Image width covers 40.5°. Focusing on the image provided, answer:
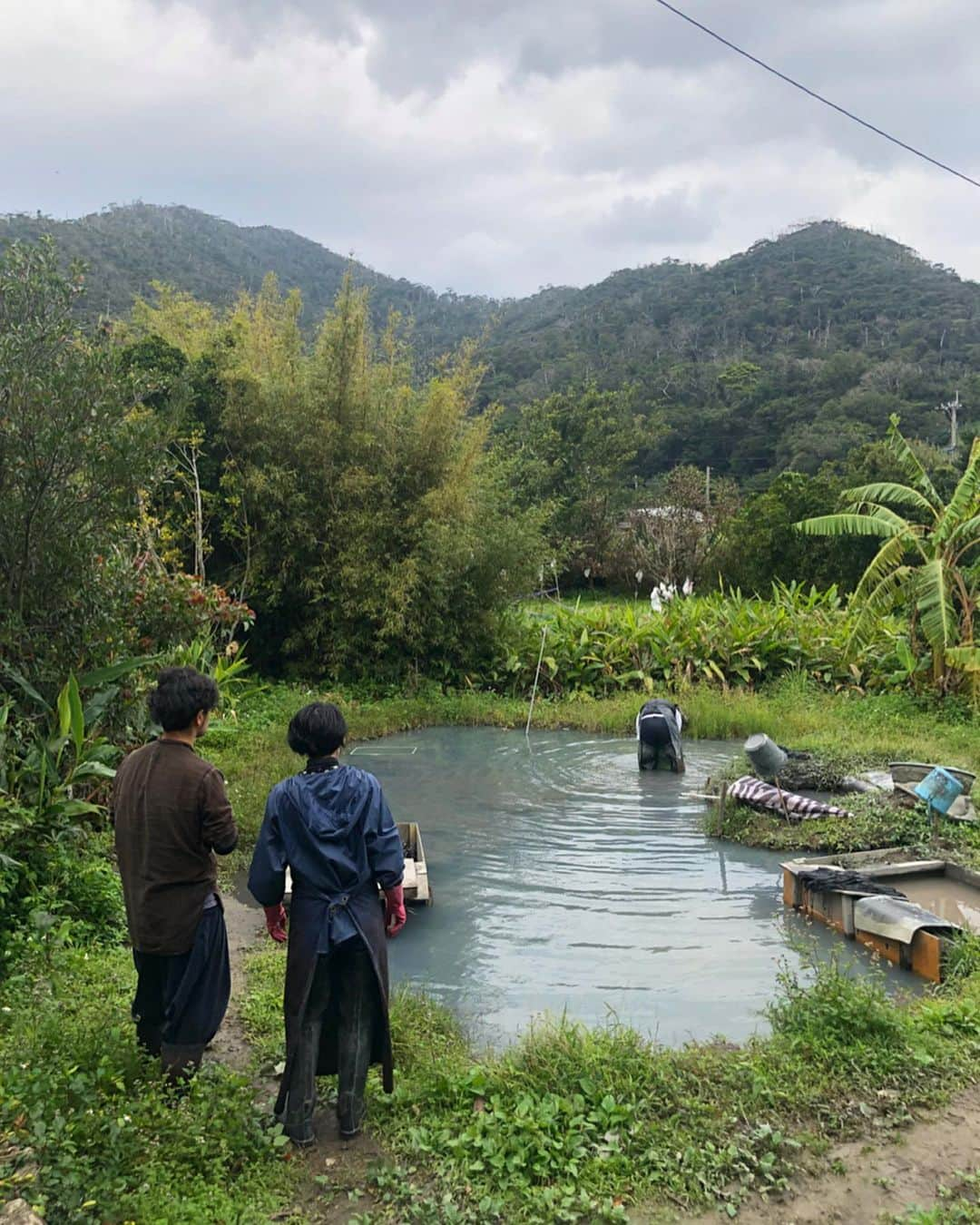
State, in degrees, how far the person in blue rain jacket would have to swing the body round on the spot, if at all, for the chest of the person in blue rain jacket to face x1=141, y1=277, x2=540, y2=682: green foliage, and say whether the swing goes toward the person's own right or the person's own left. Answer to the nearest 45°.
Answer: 0° — they already face it

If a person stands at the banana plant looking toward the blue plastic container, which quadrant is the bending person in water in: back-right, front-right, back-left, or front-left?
front-right

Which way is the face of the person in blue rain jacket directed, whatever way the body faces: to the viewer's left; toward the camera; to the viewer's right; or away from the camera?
away from the camera

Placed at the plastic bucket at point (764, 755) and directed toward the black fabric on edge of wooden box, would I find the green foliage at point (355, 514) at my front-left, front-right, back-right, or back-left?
back-right

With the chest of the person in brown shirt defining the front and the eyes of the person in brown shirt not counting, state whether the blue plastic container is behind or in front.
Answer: in front

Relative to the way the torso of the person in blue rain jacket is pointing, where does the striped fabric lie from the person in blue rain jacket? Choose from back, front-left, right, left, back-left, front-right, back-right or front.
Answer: front-right

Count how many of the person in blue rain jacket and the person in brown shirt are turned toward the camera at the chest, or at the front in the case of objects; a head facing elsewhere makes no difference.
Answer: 0

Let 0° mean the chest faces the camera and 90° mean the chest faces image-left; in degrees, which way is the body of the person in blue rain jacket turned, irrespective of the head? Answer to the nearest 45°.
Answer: approximately 180°

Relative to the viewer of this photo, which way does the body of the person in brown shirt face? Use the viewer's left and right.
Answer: facing away from the viewer and to the right of the viewer

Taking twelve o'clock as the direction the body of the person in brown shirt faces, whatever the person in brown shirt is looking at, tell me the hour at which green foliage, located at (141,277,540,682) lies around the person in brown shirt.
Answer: The green foliage is roughly at 11 o'clock from the person in brown shirt.

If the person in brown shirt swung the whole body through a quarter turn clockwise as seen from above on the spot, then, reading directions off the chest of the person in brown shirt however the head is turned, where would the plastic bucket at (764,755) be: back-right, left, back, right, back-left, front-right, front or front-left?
left

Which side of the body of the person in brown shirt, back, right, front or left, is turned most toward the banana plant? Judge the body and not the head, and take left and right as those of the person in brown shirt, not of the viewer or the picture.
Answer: front

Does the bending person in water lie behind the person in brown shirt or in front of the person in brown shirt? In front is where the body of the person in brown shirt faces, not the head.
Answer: in front

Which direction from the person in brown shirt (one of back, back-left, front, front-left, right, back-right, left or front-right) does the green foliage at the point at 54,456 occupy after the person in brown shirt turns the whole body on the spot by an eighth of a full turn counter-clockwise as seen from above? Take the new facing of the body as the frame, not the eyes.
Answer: front
